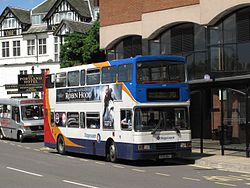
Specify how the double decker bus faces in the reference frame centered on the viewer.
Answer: facing the viewer and to the right of the viewer

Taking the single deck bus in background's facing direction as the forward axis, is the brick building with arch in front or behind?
in front

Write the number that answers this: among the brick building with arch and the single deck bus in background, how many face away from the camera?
0

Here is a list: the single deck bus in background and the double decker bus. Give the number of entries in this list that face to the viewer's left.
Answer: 0

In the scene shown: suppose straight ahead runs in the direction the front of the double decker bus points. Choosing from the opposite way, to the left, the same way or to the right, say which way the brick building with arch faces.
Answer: to the right

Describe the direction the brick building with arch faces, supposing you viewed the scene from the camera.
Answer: facing the viewer and to the left of the viewer

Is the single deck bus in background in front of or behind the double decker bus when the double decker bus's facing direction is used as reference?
behind

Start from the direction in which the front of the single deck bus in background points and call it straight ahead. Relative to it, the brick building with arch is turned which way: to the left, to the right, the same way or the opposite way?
to the right
